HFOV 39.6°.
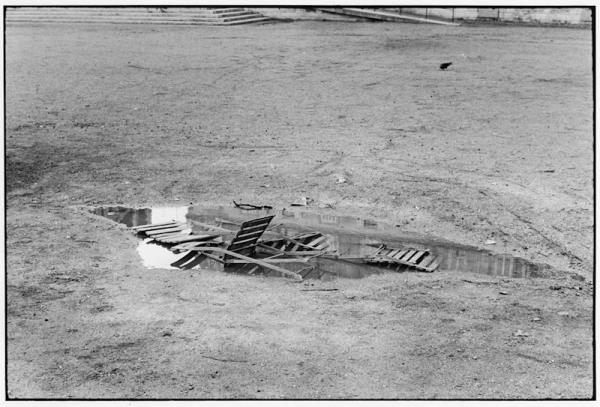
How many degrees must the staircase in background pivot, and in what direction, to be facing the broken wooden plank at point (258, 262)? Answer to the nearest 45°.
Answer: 0° — it already faces it

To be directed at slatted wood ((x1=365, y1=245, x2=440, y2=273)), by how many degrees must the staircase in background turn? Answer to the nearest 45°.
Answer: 0° — it already faces it

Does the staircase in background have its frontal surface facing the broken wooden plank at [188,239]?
yes

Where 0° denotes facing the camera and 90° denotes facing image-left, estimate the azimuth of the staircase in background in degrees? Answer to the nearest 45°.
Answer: approximately 0°
